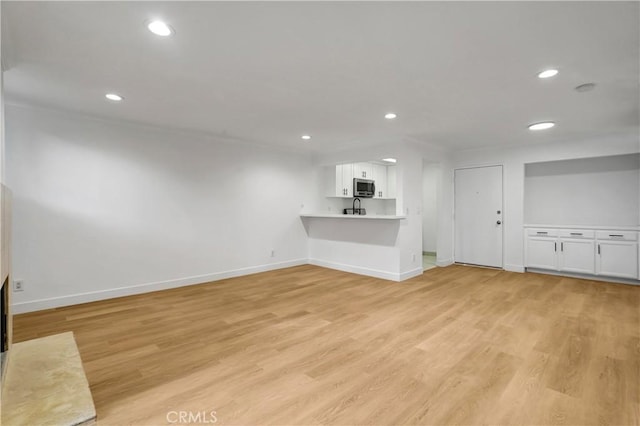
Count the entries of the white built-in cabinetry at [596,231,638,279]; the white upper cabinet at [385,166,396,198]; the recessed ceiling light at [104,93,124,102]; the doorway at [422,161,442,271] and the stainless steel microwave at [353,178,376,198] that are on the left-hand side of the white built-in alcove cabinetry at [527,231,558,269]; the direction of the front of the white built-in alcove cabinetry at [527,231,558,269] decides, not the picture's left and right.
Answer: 1

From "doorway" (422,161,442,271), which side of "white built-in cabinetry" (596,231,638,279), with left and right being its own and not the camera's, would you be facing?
right

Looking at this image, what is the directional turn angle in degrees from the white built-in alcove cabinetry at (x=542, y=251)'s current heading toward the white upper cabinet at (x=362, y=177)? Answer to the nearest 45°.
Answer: approximately 90° to its right

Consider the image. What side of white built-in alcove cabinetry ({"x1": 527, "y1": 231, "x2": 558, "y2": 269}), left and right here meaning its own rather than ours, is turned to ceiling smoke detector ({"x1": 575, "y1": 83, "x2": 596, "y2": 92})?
front

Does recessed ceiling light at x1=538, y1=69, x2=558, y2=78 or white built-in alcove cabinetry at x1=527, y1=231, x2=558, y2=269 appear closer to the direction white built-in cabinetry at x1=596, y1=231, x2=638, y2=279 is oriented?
the recessed ceiling light

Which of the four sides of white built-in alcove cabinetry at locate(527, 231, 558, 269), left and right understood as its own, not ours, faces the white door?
right

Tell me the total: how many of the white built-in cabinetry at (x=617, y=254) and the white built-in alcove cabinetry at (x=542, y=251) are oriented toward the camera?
2

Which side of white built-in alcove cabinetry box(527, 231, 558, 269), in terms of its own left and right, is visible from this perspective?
front

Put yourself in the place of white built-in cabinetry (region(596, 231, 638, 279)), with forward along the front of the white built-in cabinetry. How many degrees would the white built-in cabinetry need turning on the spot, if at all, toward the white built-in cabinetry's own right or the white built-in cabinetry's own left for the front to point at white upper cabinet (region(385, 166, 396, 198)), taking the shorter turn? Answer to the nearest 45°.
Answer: approximately 90° to the white built-in cabinetry's own right

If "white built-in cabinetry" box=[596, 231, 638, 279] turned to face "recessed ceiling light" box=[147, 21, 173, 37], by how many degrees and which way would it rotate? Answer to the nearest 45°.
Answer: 0° — it already faces it

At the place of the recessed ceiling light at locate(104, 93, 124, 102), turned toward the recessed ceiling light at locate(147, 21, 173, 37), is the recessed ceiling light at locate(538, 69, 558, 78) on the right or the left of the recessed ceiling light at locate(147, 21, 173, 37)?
left
